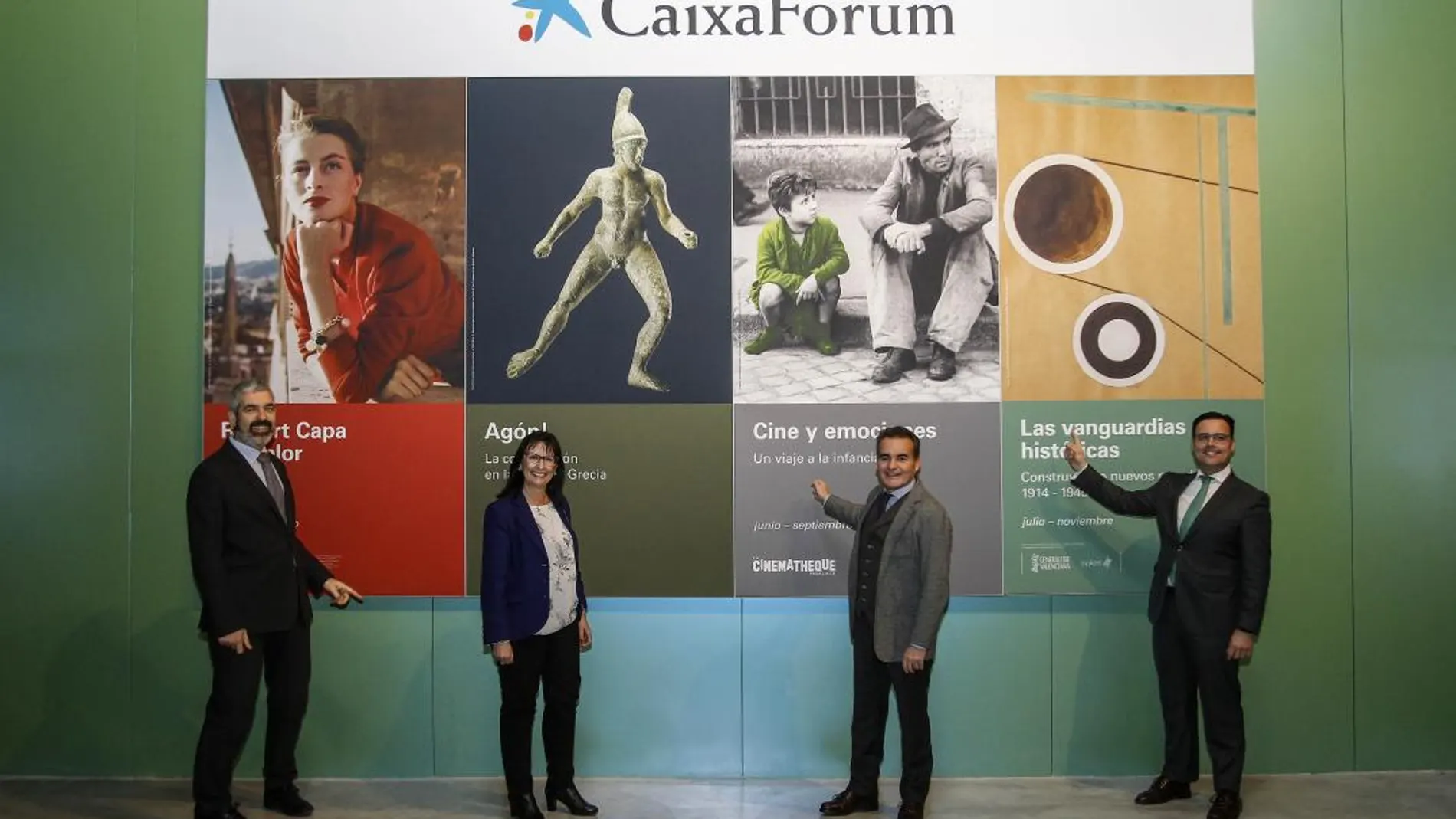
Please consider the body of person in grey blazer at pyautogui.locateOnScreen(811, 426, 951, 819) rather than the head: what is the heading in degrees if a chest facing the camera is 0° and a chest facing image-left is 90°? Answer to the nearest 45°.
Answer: approximately 45°

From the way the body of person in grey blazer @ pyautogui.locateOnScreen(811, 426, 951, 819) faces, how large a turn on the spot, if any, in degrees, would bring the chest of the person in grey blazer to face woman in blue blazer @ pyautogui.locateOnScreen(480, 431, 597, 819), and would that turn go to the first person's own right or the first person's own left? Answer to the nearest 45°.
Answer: approximately 45° to the first person's own right

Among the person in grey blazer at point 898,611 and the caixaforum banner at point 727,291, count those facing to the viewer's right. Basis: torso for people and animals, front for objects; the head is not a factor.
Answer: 0

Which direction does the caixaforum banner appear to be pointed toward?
toward the camera

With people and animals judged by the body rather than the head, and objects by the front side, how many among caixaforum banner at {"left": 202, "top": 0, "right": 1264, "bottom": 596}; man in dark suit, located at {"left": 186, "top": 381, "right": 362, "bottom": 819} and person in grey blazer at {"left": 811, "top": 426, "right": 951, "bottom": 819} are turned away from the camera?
0

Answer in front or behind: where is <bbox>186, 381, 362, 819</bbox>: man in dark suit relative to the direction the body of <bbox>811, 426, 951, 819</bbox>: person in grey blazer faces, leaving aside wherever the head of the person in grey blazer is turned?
in front
